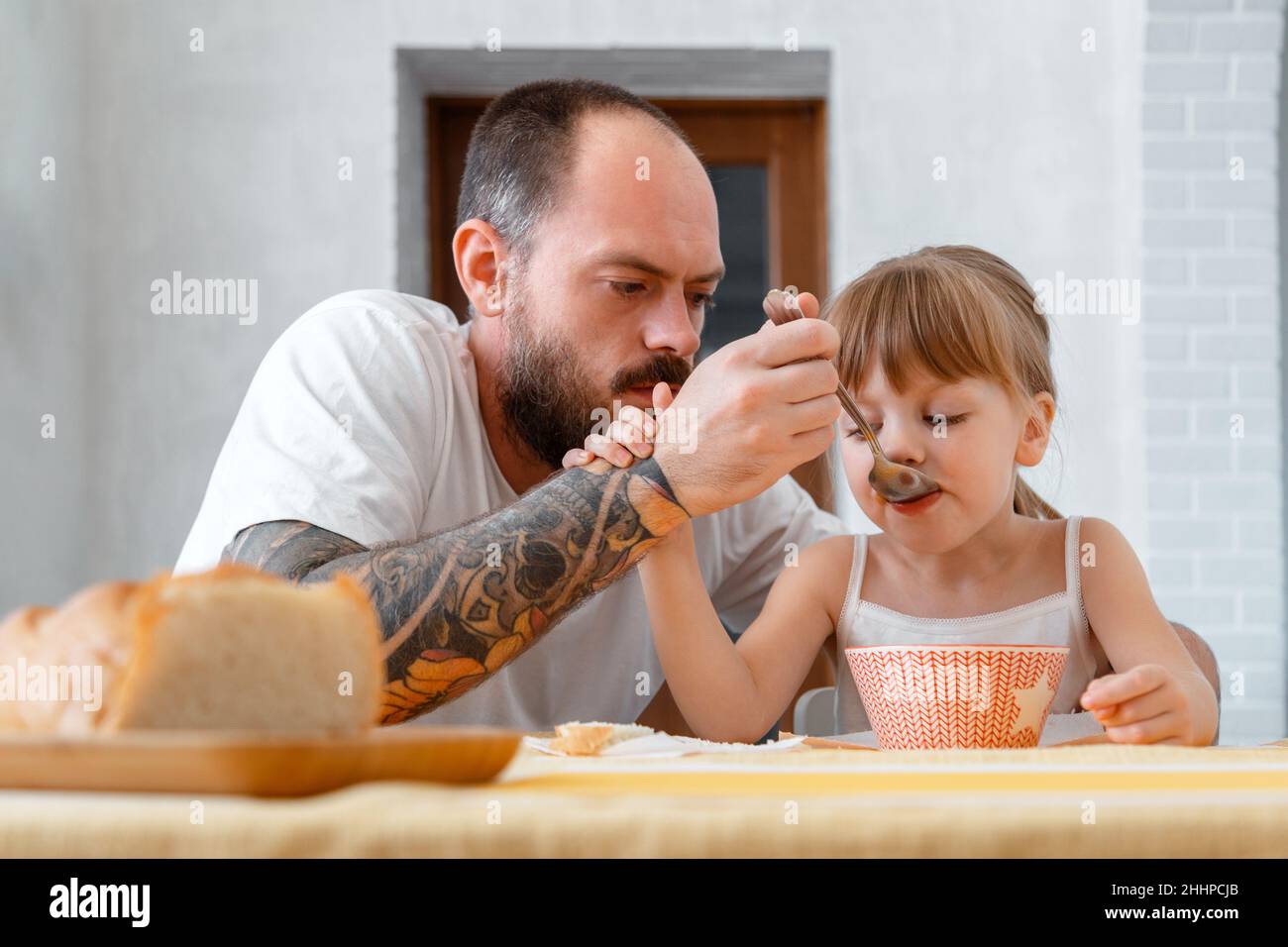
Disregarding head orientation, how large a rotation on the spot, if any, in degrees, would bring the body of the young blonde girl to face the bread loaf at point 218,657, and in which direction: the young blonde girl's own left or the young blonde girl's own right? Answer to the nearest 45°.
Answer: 0° — they already face it

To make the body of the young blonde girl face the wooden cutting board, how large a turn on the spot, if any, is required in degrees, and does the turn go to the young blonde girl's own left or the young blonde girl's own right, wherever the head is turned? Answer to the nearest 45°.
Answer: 0° — they already face it

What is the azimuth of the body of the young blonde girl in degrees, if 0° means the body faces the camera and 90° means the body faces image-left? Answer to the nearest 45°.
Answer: approximately 0°

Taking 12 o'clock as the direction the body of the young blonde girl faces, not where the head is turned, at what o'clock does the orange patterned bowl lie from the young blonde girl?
The orange patterned bowl is roughly at 12 o'clock from the young blonde girl.
